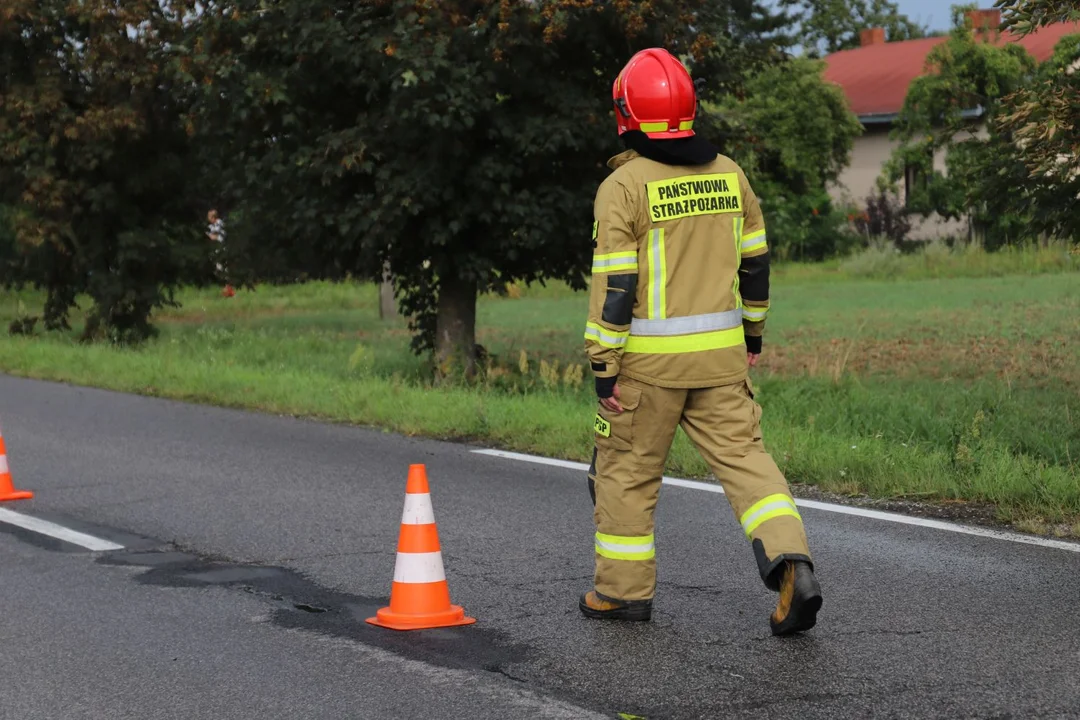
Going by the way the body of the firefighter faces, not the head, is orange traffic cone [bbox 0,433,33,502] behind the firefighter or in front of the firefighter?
in front

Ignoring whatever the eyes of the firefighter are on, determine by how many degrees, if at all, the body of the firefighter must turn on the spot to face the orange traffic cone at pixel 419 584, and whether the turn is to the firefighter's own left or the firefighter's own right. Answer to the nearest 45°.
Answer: approximately 45° to the firefighter's own left

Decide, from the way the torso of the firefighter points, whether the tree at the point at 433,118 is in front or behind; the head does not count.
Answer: in front

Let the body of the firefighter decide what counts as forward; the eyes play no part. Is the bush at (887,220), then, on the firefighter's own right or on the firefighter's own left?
on the firefighter's own right

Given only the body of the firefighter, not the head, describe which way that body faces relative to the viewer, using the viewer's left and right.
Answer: facing away from the viewer and to the left of the viewer
